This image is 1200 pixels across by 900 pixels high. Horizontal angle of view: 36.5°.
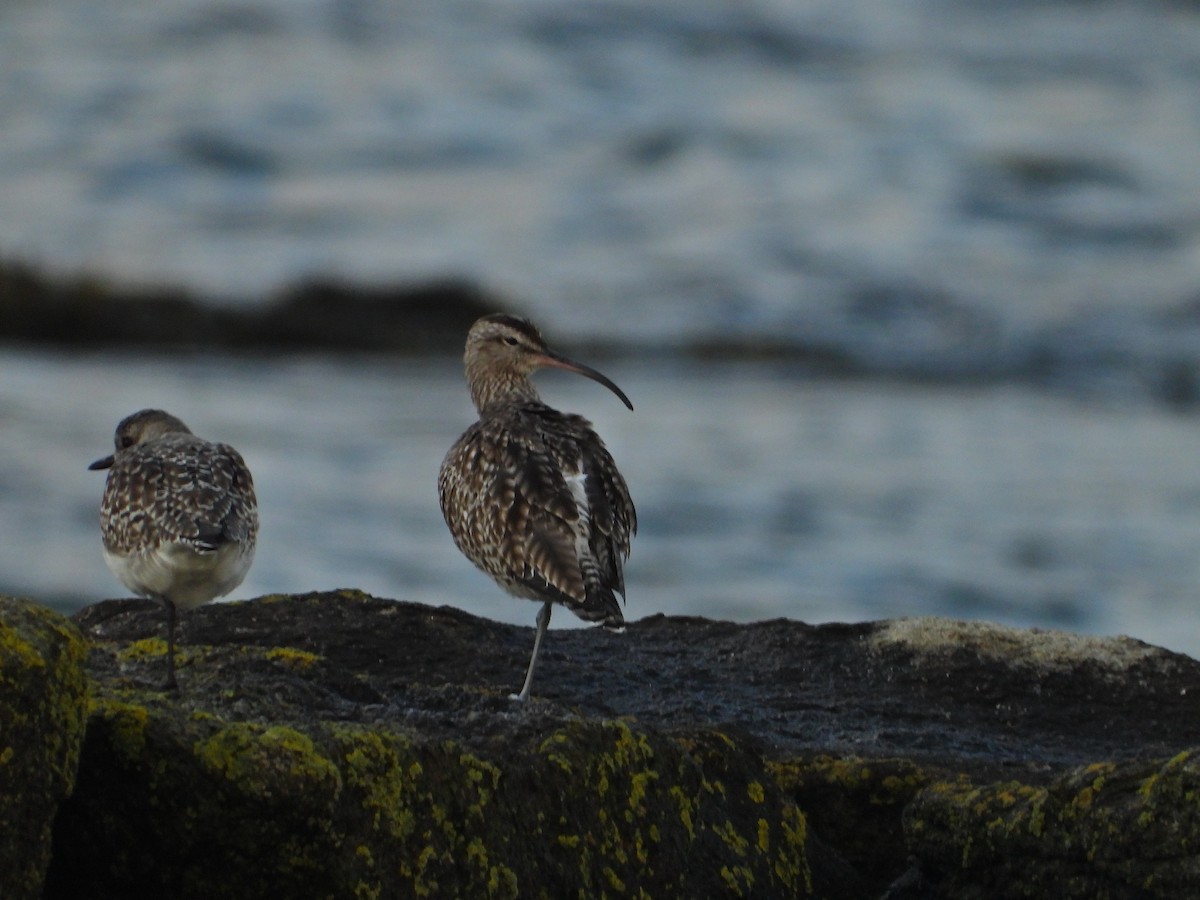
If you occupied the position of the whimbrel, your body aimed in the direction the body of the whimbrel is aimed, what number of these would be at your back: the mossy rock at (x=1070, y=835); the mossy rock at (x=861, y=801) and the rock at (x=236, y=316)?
2

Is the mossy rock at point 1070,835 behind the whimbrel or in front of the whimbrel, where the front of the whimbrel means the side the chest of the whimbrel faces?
behind

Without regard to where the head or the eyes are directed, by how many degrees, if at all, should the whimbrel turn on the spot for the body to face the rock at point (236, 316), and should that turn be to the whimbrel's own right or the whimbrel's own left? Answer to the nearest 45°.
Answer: approximately 45° to the whimbrel's own right

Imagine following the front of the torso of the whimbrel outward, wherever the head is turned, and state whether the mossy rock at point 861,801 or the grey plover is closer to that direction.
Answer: the grey plover

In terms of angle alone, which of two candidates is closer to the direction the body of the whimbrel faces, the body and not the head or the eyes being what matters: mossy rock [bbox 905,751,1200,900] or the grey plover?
the grey plover

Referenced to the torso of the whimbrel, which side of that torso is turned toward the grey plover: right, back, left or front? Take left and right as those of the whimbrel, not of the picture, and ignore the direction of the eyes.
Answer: left

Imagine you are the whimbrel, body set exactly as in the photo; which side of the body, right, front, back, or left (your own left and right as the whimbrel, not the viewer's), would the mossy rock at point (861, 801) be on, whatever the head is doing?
back

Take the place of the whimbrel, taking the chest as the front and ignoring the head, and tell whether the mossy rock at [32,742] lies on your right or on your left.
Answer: on your left

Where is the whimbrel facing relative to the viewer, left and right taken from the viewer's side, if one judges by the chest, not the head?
facing away from the viewer and to the left of the viewer

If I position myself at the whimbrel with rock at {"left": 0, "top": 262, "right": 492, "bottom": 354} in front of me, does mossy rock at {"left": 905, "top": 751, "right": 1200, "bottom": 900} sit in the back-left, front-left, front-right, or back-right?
back-right
